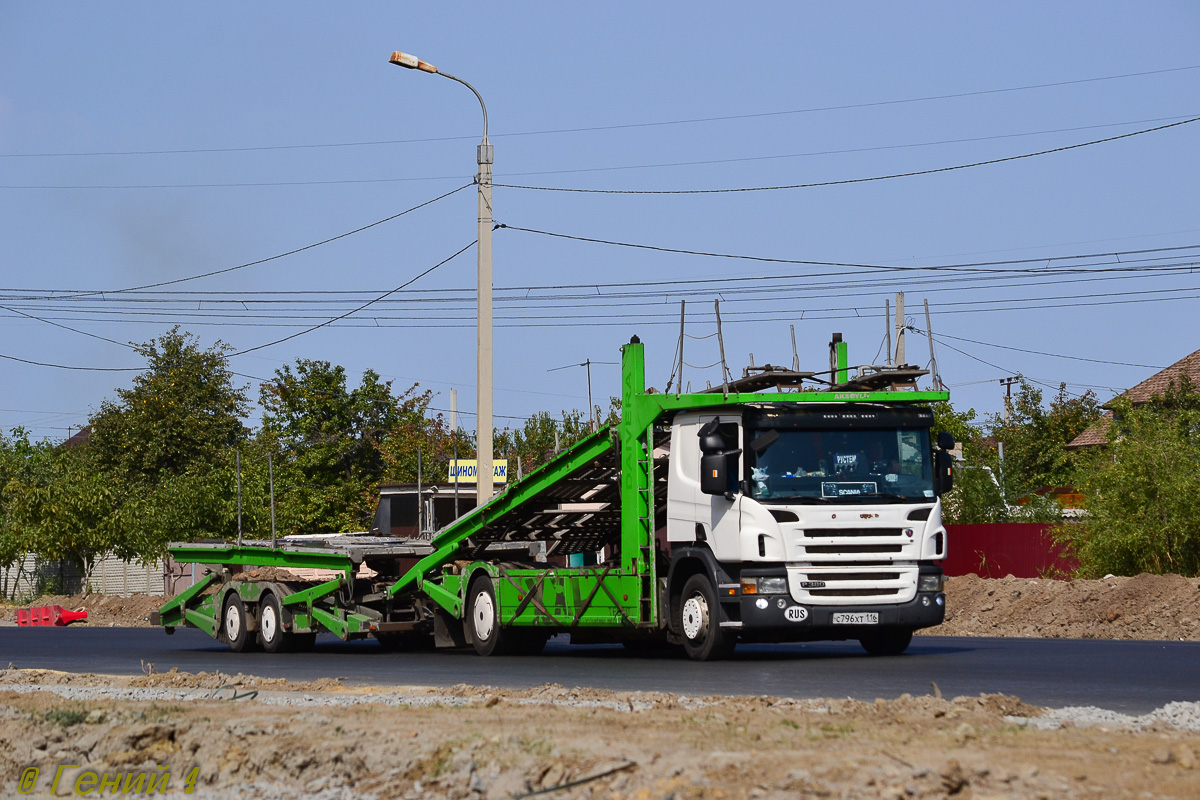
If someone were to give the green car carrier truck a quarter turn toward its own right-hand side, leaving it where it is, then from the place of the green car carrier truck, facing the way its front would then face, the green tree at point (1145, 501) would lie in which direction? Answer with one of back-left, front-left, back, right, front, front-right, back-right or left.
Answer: back

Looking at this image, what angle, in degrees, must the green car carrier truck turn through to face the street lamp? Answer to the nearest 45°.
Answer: approximately 180°

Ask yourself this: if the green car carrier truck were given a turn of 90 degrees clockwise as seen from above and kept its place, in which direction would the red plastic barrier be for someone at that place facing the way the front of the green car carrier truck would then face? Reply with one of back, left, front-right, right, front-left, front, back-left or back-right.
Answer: right

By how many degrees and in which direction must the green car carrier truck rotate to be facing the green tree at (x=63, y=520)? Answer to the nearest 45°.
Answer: approximately 180°

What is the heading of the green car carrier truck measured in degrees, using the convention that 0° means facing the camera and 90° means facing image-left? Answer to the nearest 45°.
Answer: approximately 315°
